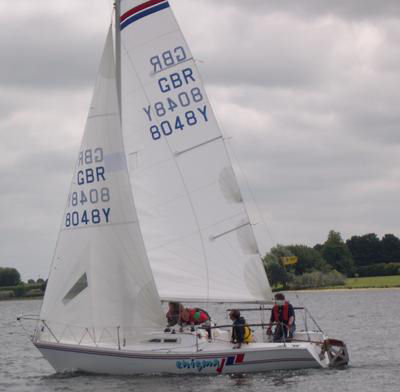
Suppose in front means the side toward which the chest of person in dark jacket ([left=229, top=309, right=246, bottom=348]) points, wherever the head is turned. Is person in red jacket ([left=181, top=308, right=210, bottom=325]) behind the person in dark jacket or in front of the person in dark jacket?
in front

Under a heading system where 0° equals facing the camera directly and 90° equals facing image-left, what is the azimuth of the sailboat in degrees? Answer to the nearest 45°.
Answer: approximately 90°
